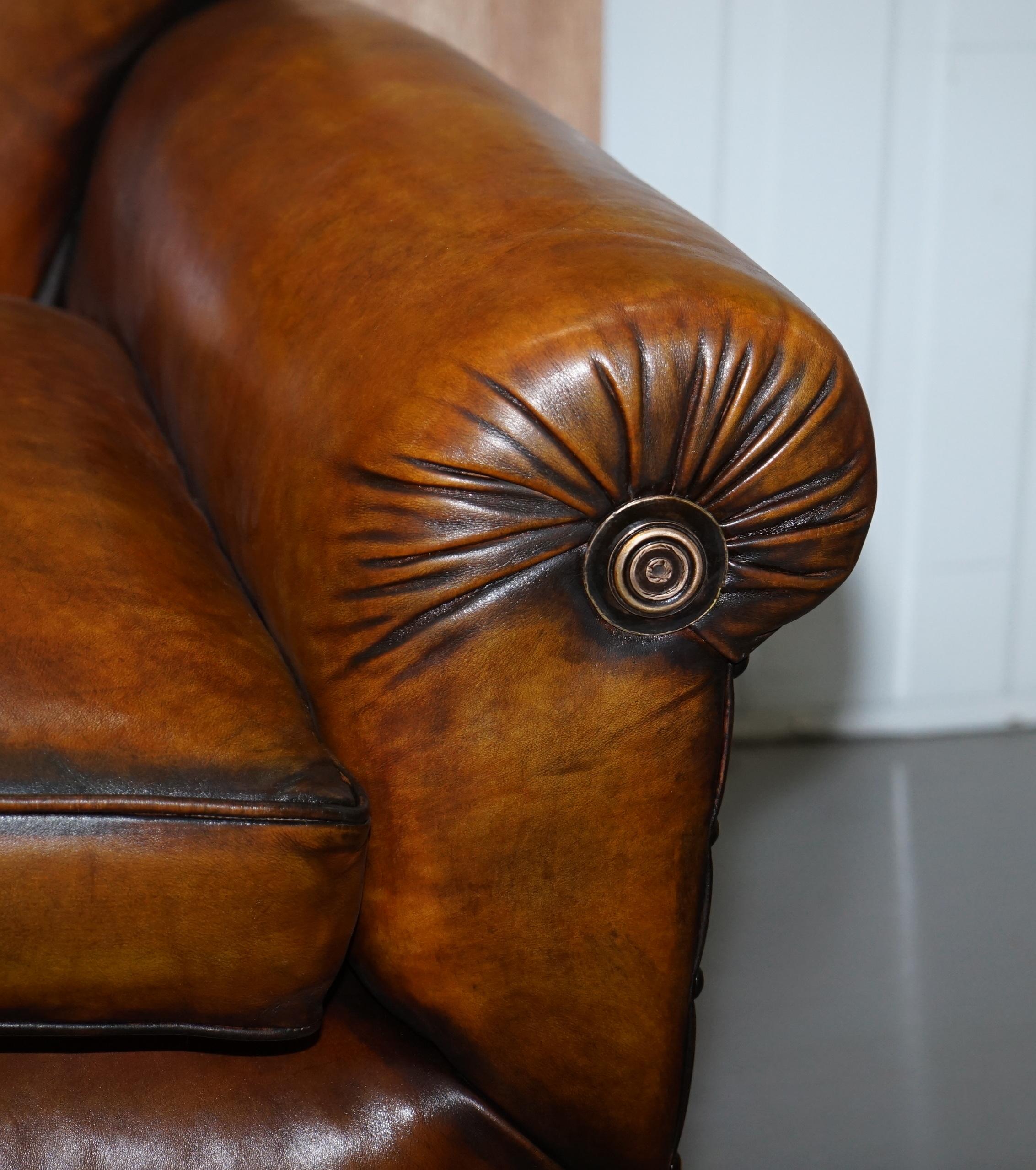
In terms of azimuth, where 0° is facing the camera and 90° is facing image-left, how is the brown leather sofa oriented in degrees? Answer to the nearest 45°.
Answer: approximately 0°
